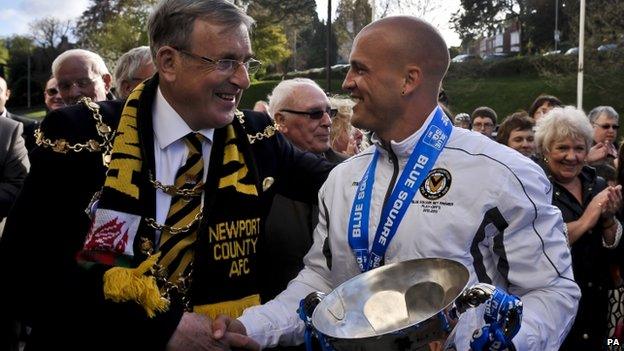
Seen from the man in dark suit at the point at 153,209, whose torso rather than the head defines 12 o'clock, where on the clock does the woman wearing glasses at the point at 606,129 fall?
The woman wearing glasses is roughly at 9 o'clock from the man in dark suit.

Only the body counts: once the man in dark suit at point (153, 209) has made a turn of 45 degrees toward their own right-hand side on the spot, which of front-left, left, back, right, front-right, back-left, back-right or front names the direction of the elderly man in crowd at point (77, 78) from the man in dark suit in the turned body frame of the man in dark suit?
back

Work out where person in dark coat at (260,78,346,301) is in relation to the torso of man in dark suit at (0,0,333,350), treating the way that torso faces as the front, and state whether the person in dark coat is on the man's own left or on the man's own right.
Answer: on the man's own left

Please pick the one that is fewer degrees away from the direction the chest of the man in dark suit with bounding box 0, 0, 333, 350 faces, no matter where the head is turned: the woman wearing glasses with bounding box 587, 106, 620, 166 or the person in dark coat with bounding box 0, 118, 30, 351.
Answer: the woman wearing glasses

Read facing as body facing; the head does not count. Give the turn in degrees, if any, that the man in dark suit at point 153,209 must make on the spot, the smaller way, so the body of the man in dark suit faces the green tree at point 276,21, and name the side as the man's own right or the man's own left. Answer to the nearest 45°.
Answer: approximately 135° to the man's own left

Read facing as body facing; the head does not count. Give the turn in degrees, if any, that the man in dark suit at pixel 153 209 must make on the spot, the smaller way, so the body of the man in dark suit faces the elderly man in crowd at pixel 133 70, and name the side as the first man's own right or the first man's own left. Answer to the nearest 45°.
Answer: approximately 135° to the first man's own left

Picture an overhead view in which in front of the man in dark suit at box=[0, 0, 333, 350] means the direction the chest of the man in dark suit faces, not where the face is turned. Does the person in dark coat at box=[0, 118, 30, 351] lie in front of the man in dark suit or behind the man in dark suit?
behind

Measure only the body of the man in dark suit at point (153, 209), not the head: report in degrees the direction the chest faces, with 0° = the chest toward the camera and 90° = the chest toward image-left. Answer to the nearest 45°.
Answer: approximately 315°

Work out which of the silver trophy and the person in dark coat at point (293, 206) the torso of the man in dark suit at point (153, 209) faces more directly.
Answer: the silver trophy
